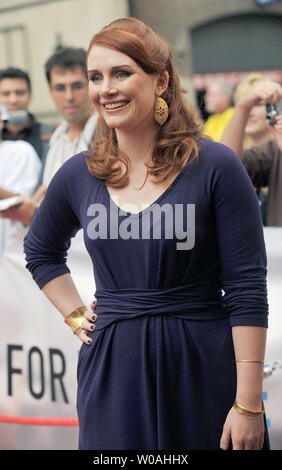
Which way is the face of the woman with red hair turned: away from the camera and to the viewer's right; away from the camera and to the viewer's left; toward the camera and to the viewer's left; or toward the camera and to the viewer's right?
toward the camera and to the viewer's left

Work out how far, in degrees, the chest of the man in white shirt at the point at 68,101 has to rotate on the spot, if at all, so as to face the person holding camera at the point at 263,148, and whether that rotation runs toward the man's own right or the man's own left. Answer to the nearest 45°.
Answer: approximately 45° to the man's own left

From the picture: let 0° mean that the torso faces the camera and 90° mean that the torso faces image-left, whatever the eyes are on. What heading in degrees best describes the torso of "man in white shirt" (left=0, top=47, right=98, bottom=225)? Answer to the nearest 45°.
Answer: approximately 0°

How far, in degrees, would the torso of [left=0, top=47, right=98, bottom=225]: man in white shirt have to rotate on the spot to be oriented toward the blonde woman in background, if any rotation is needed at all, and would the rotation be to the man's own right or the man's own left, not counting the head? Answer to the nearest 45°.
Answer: approximately 45° to the man's own left
